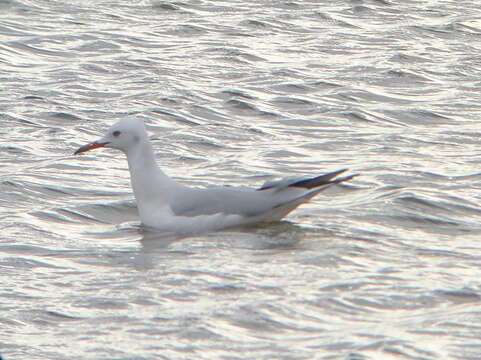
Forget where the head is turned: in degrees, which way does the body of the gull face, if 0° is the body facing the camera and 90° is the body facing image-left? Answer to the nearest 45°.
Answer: approximately 90°
